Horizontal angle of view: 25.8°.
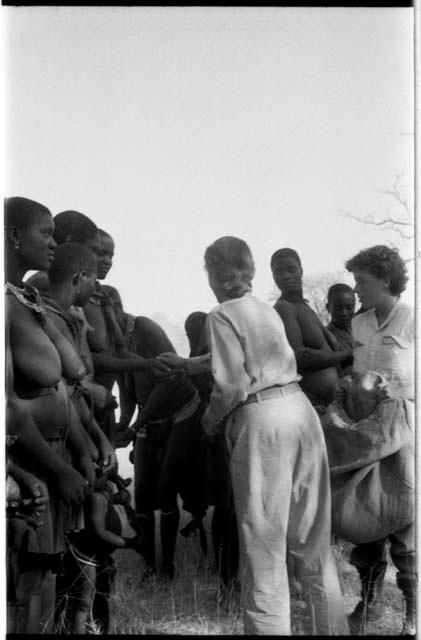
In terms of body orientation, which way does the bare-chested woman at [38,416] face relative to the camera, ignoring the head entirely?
to the viewer's right

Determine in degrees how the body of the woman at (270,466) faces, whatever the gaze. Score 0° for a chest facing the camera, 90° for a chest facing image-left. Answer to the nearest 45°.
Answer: approximately 135°

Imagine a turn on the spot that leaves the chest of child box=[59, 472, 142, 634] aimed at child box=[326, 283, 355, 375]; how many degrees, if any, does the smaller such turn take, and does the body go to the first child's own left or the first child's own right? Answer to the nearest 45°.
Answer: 0° — they already face them

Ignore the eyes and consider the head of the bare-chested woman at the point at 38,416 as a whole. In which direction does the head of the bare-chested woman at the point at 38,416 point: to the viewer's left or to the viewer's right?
to the viewer's right

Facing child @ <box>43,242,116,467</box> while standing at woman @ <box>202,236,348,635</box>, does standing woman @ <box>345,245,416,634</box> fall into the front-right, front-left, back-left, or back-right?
back-right

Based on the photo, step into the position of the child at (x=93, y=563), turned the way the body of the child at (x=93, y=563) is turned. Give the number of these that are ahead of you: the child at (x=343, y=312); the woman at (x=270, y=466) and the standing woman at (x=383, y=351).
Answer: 3

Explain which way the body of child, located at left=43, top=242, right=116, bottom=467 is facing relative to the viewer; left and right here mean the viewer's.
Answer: facing away from the viewer and to the right of the viewer

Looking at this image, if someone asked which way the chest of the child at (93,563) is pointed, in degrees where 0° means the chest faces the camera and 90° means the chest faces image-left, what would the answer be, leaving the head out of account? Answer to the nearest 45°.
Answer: approximately 270°
